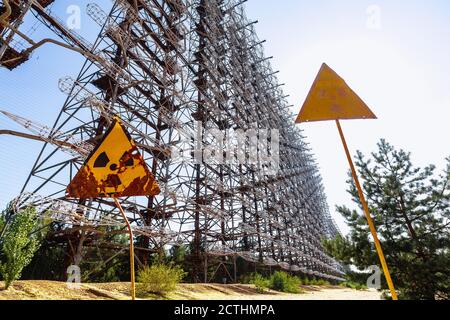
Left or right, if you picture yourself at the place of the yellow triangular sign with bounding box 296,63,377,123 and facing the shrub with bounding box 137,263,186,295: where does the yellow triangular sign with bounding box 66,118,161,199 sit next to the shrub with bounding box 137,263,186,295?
left

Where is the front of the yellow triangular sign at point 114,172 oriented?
toward the camera

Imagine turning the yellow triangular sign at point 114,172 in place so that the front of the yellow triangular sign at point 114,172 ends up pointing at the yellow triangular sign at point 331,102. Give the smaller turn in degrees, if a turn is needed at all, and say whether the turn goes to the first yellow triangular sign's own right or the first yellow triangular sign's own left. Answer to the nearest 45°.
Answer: approximately 45° to the first yellow triangular sign's own left

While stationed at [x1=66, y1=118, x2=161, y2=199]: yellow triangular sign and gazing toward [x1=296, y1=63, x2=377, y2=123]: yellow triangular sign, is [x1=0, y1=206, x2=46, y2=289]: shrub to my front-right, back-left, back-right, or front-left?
back-left

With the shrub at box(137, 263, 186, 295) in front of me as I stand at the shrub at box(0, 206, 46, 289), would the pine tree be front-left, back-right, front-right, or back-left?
front-right

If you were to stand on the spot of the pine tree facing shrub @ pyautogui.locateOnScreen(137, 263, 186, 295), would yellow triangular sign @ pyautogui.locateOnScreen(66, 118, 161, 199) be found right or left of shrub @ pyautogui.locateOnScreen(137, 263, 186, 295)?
left
